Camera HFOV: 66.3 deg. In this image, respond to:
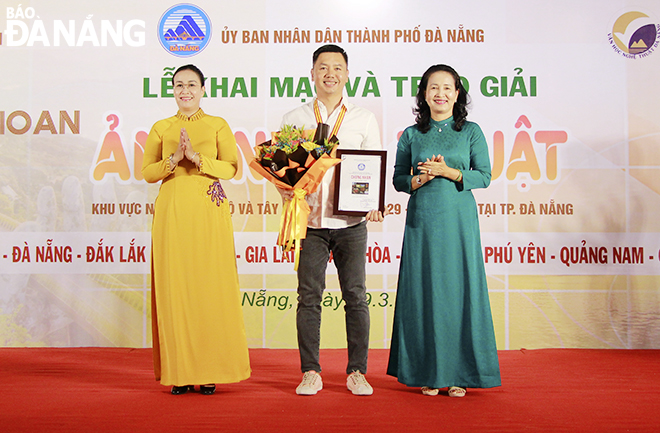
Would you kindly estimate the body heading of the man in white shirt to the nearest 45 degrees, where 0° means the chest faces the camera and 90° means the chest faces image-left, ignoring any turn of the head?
approximately 0°
